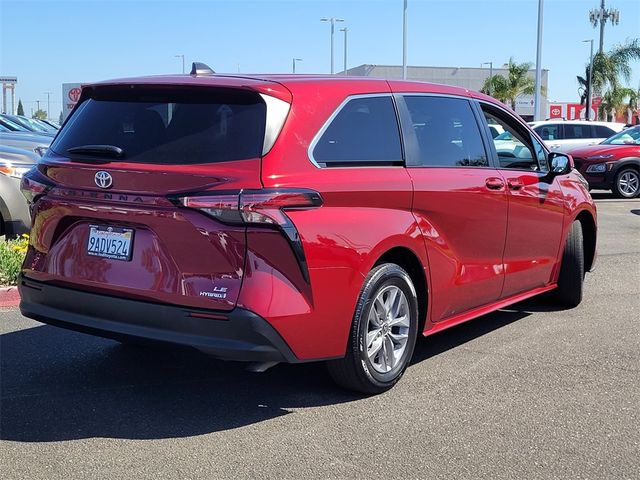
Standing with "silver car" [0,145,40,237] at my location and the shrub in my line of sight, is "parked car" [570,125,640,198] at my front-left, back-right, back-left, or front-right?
back-left

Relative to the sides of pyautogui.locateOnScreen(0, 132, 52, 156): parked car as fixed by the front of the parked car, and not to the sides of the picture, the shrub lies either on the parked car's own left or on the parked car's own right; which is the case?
on the parked car's own right

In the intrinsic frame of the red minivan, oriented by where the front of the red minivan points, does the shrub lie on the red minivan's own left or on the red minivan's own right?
on the red minivan's own left

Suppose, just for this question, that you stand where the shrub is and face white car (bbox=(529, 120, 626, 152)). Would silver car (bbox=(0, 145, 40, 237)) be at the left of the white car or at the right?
left

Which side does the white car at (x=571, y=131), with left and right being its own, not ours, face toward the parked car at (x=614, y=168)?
left

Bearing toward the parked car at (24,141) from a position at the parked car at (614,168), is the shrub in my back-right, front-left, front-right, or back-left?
front-left

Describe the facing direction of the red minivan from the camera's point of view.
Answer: facing away from the viewer and to the right of the viewer

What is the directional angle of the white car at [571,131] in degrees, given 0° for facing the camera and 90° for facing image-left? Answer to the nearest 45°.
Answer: approximately 90°

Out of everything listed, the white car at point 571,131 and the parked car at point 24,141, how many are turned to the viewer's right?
1

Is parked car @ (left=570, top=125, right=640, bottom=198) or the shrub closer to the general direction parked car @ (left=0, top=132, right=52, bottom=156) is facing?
the parked car

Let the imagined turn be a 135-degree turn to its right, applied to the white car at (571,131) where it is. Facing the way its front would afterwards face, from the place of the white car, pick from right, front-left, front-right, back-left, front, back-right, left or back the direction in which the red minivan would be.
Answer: back-right

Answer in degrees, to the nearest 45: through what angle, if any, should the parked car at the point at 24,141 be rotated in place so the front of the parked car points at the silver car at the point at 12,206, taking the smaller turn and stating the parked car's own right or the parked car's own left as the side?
approximately 90° to the parked car's own right

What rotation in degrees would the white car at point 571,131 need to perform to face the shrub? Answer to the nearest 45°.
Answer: approximately 90° to its left

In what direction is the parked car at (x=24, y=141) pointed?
to the viewer's right
